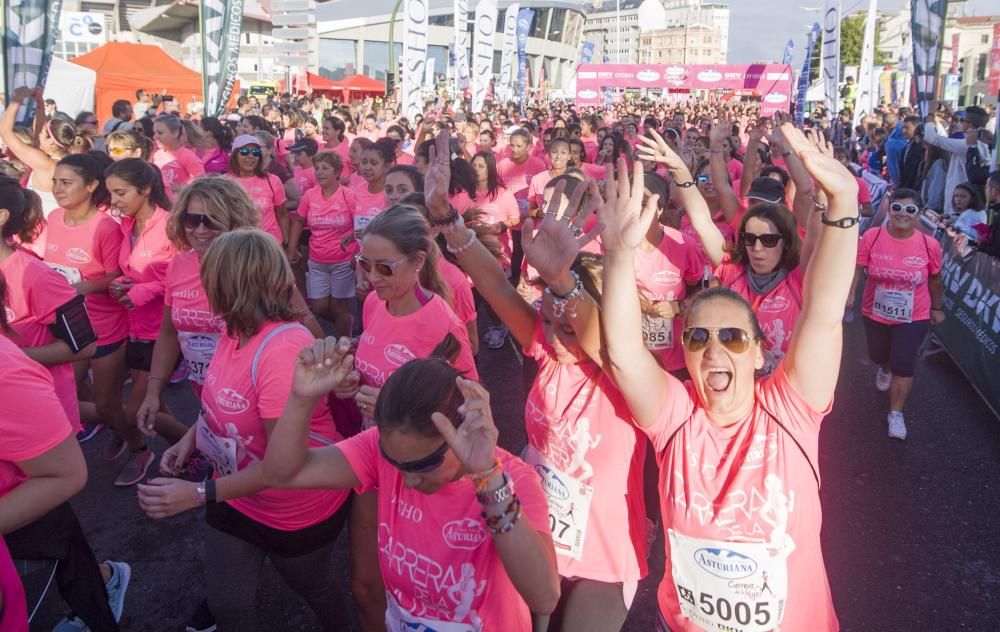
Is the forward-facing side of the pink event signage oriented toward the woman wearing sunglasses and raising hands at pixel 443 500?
yes

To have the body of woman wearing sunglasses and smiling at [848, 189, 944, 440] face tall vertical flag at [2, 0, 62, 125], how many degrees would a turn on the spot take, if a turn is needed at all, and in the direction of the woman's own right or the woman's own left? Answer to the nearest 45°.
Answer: approximately 90° to the woman's own right

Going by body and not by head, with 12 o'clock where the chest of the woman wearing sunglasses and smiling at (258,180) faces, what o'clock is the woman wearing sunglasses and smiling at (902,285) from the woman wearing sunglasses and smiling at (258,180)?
the woman wearing sunglasses and smiling at (902,285) is roughly at 10 o'clock from the woman wearing sunglasses and smiling at (258,180).

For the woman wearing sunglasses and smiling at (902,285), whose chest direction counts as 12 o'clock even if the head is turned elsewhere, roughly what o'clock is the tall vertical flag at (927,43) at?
The tall vertical flag is roughly at 6 o'clock from the woman wearing sunglasses and smiling.

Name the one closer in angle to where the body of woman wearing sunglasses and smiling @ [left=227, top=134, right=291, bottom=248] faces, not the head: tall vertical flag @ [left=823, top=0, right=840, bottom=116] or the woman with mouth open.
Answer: the woman with mouth open

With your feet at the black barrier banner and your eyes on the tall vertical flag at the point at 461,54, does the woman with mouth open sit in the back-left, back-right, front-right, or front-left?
back-left

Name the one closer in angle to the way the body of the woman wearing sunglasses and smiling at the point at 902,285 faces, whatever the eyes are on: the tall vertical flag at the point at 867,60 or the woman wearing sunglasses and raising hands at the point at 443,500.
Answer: the woman wearing sunglasses and raising hands

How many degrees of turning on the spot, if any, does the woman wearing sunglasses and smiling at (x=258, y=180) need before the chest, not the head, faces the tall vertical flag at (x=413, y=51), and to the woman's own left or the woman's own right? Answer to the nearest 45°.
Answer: approximately 180°

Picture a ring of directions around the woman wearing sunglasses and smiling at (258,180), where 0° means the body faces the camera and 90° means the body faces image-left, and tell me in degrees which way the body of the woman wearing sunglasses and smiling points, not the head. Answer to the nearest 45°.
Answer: approximately 0°
